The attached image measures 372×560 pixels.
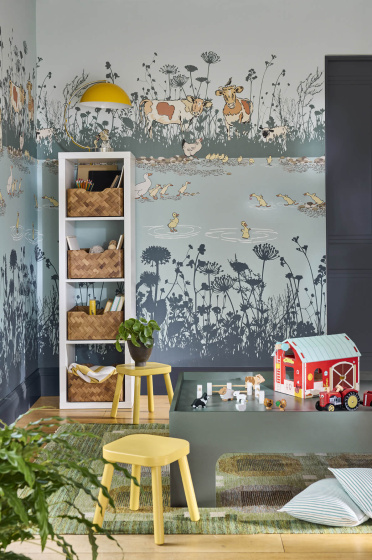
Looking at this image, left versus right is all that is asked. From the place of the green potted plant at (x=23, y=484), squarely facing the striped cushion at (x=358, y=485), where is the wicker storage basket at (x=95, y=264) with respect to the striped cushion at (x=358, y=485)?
left

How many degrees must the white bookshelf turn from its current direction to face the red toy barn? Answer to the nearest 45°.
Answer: approximately 45° to its left

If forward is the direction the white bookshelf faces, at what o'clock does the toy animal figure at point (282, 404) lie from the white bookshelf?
The toy animal figure is roughly at 11 o'clock from the white bookshelf.

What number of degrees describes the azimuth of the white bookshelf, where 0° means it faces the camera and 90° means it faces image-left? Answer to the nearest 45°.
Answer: approximately 0°

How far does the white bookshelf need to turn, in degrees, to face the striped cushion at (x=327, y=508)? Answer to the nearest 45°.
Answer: approximately 45° to its left

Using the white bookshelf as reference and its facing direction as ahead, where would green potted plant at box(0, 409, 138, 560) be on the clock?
The green potted plant is roughly at 12 o'clock from the white bookshelf.
